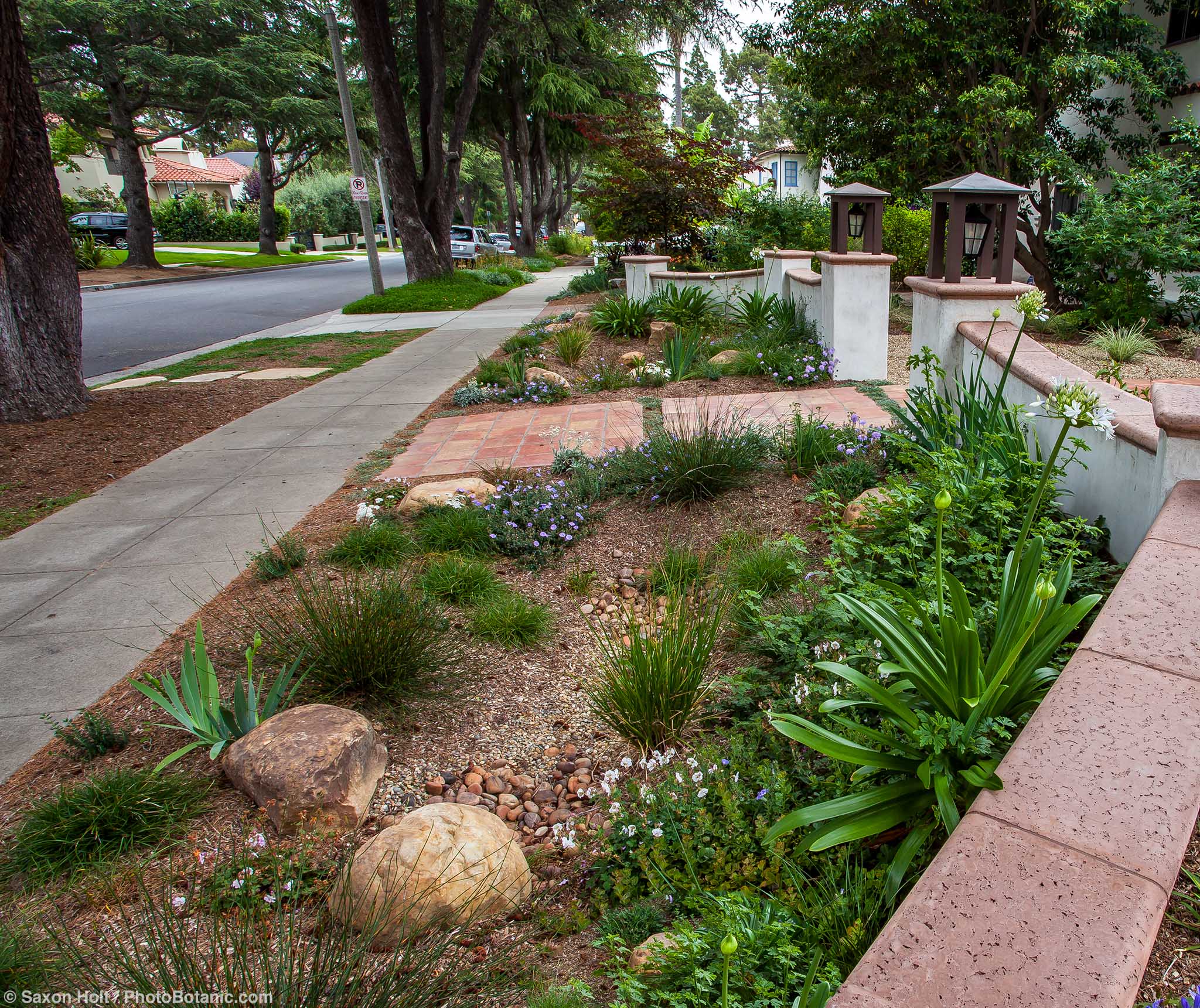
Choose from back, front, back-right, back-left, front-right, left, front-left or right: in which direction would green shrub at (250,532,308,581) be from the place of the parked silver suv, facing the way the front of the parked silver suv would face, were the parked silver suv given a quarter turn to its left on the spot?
back-left

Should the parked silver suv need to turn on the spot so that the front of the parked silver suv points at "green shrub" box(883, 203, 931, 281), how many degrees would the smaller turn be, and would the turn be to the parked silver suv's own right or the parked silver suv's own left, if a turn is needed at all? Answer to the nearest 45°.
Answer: approximately 135° to the parked silver suv's own right

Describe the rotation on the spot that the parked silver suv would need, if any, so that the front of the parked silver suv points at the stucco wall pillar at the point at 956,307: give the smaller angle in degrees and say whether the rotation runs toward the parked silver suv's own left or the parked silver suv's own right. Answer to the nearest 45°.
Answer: approximately 135° to the parked silver suv's own right

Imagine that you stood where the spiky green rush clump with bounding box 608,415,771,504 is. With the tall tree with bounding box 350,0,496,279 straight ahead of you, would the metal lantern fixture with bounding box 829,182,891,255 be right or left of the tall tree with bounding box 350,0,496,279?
right

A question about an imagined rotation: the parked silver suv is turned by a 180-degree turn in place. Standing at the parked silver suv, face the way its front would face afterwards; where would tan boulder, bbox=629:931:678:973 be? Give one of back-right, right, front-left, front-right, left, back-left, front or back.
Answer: front-left

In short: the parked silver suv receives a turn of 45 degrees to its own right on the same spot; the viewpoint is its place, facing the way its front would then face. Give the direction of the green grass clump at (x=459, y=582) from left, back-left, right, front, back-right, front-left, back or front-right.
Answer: right

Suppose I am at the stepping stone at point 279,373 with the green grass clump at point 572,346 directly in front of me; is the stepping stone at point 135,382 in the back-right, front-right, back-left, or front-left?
back-right

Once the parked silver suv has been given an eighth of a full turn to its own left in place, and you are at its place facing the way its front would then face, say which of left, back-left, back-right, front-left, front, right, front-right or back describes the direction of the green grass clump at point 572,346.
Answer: back

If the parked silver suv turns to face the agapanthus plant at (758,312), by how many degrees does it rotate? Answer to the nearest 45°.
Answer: approximately 135° to its right

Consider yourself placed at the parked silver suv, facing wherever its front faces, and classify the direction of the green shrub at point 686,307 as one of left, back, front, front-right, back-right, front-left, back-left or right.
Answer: back-right

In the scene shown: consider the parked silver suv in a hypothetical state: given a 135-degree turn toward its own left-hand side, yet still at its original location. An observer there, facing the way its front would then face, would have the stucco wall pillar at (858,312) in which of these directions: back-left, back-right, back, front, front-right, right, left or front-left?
left

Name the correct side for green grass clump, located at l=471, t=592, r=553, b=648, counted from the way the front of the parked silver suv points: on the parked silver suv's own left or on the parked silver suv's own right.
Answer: on the parked silver suv's own right

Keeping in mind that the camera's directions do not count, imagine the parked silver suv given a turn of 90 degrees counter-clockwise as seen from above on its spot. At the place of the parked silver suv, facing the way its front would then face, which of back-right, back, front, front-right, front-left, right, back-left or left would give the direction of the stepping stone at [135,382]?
back-left

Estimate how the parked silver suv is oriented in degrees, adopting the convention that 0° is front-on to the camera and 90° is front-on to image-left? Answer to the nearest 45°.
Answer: approximately 225°

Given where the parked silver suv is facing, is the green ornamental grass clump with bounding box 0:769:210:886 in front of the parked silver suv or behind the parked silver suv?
behind

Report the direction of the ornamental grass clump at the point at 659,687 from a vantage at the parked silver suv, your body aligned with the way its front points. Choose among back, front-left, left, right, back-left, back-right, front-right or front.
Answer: back-right

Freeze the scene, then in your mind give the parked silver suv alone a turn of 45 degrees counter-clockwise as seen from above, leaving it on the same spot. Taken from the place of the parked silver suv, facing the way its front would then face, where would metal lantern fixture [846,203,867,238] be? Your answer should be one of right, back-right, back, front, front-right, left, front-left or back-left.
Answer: back

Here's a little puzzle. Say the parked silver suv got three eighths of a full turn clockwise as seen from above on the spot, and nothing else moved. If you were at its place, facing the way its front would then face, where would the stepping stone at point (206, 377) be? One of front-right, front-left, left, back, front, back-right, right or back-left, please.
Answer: front
